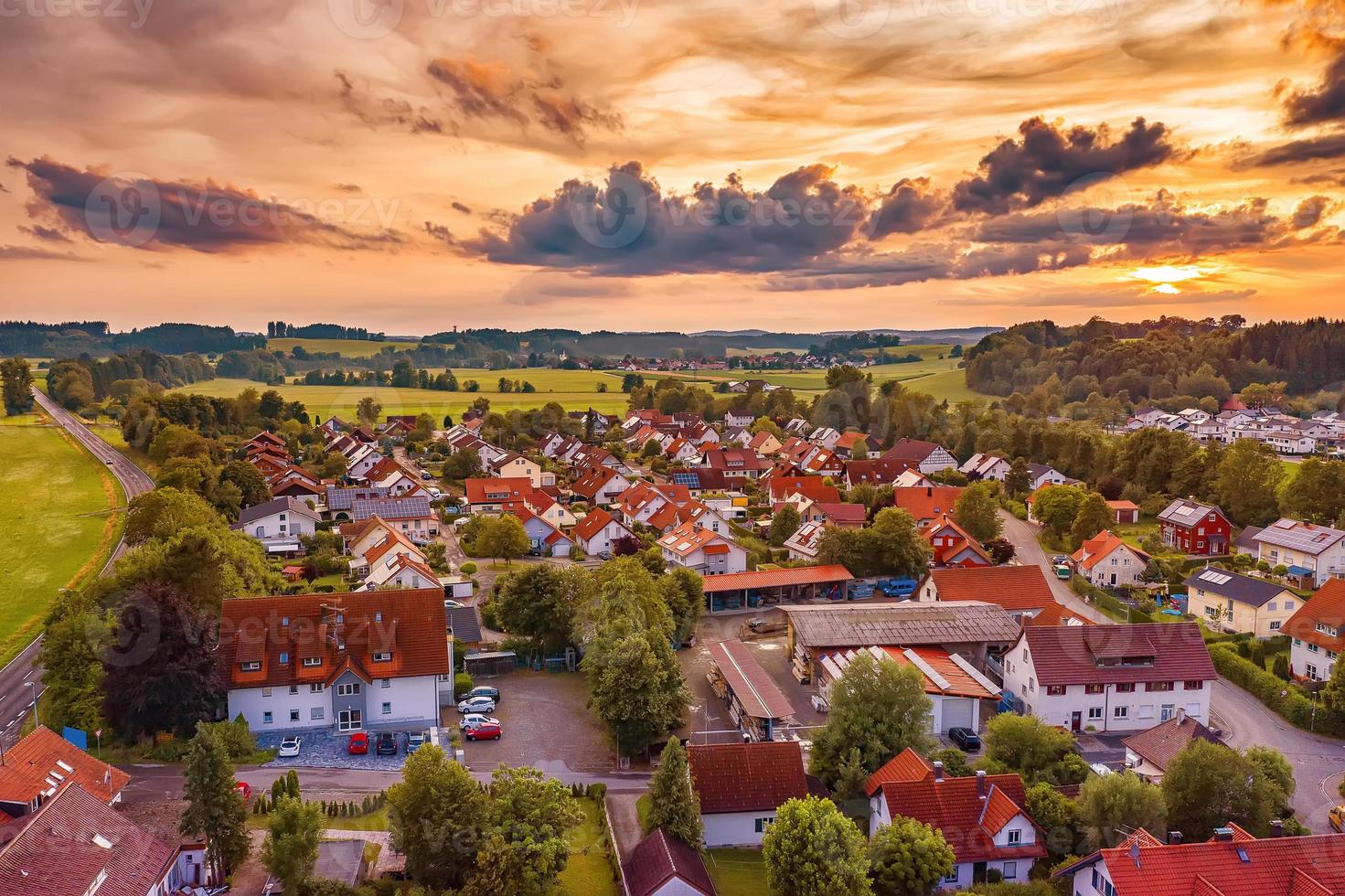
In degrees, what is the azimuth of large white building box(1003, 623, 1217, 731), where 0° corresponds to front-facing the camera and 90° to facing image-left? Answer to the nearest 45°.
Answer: approximately 0°

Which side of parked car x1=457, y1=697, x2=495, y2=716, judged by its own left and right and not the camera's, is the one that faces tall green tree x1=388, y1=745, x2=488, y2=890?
left

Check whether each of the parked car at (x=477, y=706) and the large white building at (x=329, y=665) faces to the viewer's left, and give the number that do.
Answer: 1

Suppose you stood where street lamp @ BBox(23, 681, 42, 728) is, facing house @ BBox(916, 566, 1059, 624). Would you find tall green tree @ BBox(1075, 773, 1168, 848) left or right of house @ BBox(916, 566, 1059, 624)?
right

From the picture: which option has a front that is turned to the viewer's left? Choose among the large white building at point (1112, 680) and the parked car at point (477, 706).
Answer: the parked car

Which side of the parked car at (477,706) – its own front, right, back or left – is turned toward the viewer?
left

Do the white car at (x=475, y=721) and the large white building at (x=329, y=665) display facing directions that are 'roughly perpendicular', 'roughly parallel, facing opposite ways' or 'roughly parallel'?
roughly perpendicular

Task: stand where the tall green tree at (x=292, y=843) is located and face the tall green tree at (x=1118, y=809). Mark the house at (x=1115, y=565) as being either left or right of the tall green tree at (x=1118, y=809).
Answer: left
